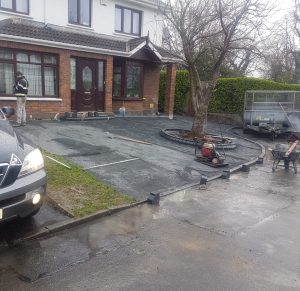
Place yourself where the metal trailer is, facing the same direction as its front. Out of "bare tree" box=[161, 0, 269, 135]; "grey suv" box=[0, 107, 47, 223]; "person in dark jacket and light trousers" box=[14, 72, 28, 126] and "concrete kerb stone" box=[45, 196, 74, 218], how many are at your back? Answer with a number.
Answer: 0

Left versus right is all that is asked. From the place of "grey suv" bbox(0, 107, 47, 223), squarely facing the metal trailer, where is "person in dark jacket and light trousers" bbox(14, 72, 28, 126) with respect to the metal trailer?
left

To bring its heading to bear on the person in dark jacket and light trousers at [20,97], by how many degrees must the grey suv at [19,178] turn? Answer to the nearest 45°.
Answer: approximately 135° to its left

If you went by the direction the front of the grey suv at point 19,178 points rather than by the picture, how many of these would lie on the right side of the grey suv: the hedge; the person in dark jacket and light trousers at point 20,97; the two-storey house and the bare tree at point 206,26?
0

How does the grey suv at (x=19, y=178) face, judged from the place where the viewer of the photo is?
facing the viewer and to the right of the viewer

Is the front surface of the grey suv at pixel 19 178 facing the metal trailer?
no

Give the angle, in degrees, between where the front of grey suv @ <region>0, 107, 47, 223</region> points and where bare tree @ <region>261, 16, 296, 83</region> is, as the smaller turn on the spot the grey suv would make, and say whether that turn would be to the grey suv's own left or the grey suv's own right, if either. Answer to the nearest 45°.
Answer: approximately 90° to the grey suv's own left

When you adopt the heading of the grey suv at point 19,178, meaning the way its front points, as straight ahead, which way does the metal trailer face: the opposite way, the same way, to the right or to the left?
to the right

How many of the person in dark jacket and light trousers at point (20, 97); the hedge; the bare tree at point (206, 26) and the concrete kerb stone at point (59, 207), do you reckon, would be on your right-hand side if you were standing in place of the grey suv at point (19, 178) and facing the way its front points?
0

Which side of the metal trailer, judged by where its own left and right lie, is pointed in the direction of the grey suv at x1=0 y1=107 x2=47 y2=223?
front

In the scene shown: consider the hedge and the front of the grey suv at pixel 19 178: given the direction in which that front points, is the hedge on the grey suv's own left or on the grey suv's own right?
on the grey suv's own left

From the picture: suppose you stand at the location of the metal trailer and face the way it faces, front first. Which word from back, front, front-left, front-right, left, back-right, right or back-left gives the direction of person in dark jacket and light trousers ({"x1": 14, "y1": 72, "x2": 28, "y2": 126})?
front-right

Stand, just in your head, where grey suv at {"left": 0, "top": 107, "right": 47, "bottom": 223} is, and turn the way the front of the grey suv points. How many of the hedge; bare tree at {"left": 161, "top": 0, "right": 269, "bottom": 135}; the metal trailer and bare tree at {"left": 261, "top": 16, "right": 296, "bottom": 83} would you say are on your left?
4
